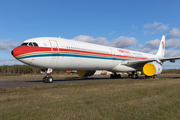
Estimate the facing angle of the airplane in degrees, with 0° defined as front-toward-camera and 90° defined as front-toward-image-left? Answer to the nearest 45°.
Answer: approximately 45°
